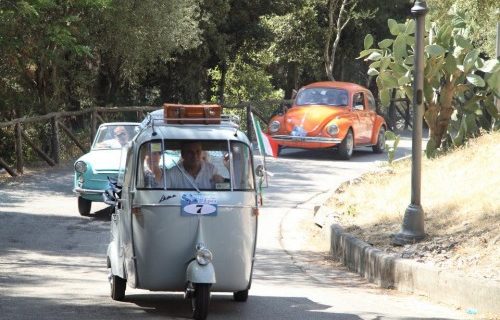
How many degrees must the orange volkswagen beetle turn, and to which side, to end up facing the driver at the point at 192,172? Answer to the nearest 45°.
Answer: approximately 45° to its left

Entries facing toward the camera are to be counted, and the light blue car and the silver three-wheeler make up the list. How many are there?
2

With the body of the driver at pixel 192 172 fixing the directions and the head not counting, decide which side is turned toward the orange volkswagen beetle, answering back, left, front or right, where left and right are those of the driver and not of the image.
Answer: back

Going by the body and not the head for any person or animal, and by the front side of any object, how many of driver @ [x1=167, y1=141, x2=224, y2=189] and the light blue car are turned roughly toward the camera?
2

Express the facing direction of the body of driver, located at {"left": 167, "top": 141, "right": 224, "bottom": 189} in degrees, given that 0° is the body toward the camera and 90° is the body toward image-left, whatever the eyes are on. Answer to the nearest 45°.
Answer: approximately 0°

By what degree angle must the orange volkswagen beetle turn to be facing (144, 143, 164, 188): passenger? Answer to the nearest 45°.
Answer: approximately 45° to its left

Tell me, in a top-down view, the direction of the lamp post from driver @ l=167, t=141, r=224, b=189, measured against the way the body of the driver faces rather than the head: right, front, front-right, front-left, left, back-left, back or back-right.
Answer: back-left

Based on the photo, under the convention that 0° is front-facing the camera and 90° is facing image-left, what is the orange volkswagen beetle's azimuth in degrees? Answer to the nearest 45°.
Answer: approximately 45°
